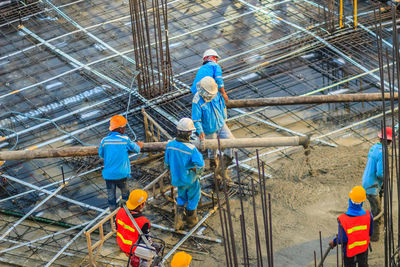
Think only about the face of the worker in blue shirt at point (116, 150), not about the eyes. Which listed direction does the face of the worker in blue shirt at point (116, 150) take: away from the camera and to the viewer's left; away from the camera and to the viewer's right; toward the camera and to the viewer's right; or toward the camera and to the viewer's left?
away from the camera and to the viewer's right

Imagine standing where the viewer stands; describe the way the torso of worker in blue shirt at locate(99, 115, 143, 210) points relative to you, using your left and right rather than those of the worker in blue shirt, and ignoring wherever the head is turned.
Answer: facing away from the viewer and to the right of the viewer

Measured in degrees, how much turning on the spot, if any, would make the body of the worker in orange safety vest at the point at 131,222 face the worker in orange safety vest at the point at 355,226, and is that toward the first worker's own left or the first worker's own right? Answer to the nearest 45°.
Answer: approximately 45° to the first worker's own right

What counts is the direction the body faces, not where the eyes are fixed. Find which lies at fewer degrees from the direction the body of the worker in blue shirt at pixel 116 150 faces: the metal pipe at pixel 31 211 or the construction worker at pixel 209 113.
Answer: the construction worker

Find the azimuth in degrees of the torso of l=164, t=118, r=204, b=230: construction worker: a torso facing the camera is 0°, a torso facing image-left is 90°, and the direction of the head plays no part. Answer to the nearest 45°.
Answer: approximately 225°

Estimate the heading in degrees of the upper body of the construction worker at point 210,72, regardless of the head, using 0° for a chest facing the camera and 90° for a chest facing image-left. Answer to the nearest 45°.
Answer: approximately 0°

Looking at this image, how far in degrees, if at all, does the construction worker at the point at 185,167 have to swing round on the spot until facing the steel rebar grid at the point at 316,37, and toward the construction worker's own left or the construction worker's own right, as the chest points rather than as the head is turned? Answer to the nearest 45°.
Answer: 0° — they already face it

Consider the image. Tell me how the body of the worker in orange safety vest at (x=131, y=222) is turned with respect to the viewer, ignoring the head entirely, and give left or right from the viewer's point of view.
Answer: facing away from the viewer and to the right of the viewer
